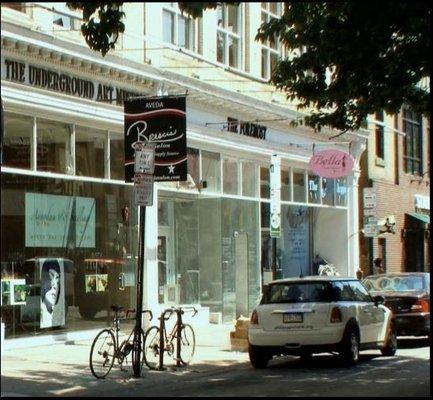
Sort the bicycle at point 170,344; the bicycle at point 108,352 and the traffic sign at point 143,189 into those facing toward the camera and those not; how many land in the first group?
1

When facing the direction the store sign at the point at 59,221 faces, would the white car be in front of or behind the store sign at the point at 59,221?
in front

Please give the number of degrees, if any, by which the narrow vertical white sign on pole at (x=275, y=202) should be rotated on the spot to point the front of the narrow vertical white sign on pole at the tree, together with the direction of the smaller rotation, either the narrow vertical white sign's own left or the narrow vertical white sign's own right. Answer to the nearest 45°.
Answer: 0° — it already faces it

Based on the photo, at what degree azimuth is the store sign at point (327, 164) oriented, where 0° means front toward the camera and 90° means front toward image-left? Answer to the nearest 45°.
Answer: approximately 0°

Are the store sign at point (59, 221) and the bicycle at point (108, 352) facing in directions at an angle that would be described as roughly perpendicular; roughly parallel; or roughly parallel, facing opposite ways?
roughly perpendicular

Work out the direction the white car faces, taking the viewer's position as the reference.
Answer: facing away from the viewer and to the right of the viewer
